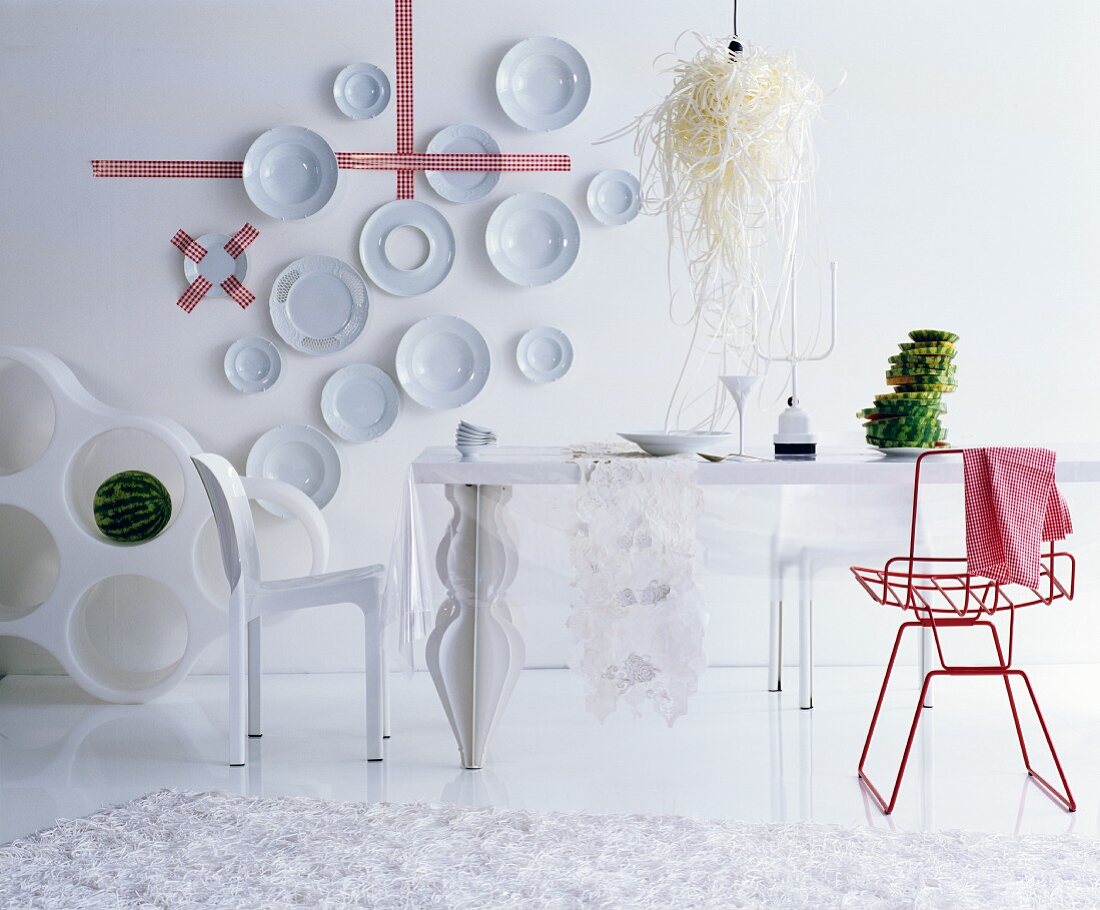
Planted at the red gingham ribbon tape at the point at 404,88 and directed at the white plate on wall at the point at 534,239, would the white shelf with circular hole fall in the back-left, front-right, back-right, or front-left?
back-right

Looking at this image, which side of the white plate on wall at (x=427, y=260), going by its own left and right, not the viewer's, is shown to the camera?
front

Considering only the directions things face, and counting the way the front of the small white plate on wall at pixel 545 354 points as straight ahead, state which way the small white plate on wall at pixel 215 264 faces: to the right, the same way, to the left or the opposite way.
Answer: the same way

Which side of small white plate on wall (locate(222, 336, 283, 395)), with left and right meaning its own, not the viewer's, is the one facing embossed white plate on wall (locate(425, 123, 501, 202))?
left

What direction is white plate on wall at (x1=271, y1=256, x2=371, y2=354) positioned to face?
toward the camera

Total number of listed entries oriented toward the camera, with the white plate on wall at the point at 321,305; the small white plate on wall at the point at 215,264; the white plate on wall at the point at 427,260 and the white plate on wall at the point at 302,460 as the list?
4

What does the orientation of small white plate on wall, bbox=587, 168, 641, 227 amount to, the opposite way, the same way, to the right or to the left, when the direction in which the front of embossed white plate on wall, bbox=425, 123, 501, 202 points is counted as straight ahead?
the same way

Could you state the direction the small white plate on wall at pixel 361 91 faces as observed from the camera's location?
facing the viewer

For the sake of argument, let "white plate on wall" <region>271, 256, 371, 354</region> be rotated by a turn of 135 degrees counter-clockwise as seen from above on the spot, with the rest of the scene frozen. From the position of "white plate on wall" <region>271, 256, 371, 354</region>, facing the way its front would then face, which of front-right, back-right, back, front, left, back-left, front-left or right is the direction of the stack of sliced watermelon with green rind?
right

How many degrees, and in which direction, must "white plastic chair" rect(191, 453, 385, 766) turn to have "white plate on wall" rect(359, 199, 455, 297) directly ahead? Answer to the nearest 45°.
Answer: approximately 45° to its left

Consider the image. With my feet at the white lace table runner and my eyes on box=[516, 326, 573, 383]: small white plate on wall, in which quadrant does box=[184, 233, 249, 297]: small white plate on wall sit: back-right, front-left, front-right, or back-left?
front-left

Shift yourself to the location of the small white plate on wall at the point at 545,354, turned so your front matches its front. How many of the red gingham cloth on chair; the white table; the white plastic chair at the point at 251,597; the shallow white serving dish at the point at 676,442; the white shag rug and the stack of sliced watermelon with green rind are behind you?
0

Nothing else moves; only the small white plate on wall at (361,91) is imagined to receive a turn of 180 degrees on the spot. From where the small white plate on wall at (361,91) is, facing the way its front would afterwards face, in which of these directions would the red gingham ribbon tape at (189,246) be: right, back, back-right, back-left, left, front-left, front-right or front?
left

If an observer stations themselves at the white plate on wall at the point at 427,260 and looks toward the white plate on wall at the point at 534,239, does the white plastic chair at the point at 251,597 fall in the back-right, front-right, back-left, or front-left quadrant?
back-right

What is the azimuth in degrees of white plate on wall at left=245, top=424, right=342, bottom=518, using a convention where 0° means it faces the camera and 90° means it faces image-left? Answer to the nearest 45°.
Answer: approximately 0°

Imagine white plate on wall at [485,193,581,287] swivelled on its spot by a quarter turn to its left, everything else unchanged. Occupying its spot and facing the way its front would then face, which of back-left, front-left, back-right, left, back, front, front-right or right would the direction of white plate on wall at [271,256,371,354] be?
back

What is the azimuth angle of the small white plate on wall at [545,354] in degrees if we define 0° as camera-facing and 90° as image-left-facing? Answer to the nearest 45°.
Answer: approximately 0°
